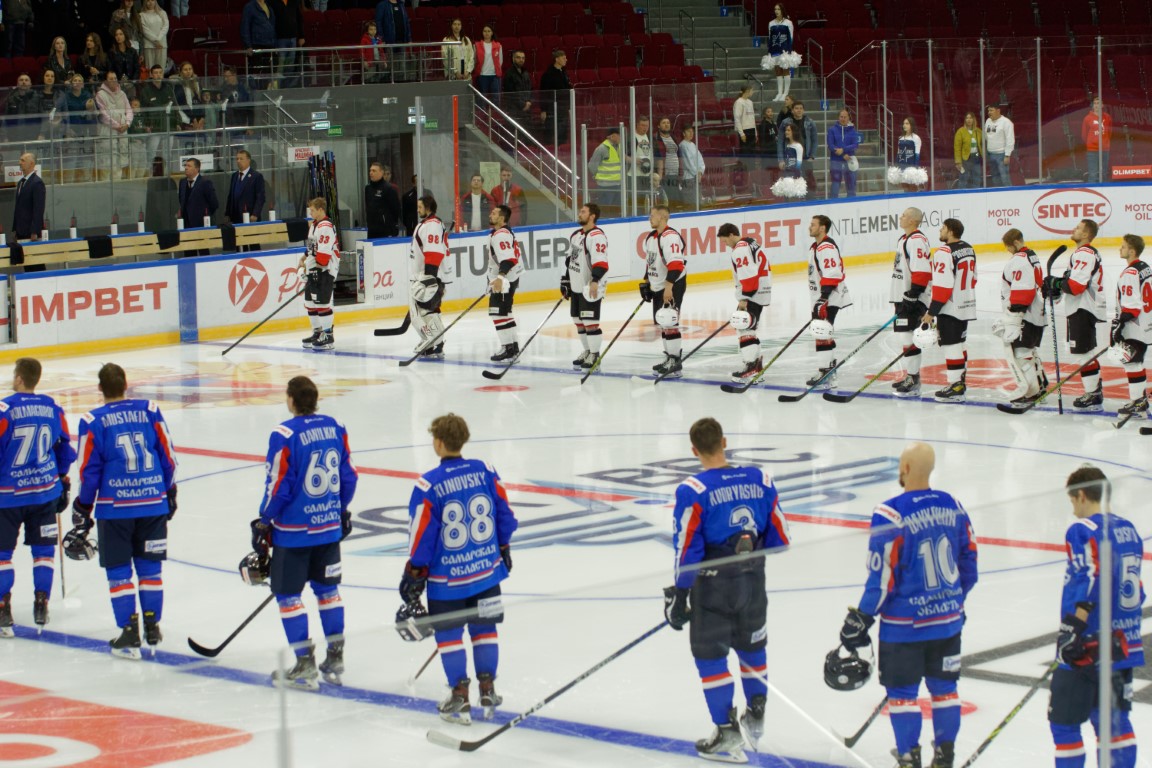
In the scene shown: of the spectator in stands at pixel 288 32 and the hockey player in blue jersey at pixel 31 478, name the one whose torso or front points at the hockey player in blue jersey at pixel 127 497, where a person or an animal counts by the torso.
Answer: the spectator in stands

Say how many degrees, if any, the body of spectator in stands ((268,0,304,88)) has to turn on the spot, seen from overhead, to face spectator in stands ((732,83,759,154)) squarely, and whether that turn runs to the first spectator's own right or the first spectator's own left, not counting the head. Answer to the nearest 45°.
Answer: approximately 90° to the first spectator's own left

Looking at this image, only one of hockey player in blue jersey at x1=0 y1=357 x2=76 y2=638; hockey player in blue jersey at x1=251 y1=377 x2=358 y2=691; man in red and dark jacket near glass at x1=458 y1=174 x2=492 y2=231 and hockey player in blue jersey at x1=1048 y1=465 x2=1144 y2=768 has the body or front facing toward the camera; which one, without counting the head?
the man in red and dark jacket near glass

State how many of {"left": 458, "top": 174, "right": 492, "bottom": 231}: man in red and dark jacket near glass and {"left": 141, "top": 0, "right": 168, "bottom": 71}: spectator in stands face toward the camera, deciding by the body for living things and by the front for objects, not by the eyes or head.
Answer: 2

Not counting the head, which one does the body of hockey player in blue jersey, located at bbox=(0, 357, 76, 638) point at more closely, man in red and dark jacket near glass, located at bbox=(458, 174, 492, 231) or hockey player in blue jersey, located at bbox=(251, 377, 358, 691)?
the man in red and dark jacket near glass

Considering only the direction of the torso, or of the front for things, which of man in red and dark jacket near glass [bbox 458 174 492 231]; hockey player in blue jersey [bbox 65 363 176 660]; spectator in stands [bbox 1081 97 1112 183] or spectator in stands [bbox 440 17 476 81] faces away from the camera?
the hockey player in blue jersey

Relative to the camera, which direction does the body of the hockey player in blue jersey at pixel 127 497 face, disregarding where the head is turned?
away from the camera

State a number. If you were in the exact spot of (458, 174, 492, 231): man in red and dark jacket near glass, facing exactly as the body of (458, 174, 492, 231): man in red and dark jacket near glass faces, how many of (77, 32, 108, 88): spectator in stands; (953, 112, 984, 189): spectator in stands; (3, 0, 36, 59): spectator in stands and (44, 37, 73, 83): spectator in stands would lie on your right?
3

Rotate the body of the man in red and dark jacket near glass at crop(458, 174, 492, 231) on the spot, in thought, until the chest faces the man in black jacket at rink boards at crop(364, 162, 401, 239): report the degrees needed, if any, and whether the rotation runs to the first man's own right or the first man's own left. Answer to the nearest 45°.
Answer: approximately 45° to the first man's own right

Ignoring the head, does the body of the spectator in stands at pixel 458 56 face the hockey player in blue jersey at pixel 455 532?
yes

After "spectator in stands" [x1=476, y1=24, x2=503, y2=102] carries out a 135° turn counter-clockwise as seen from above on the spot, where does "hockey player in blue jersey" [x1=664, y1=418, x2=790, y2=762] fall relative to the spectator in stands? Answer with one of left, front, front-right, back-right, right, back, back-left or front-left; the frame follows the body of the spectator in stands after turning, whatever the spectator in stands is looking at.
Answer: back-right
